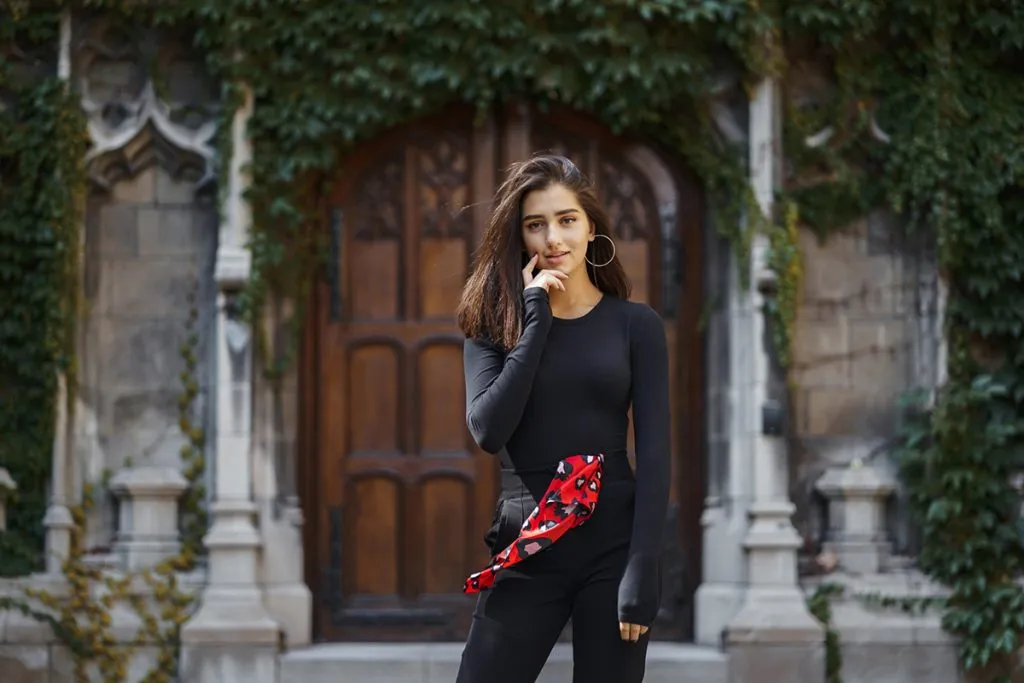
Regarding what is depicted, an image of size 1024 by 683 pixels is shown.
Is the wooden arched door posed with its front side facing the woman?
yes

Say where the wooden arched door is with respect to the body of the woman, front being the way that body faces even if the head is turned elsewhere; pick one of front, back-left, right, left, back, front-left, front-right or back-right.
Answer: back

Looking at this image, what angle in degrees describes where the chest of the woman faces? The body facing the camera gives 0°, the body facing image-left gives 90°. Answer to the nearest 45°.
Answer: approximately 0°

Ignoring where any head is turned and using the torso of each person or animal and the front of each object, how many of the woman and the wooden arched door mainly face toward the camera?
2
